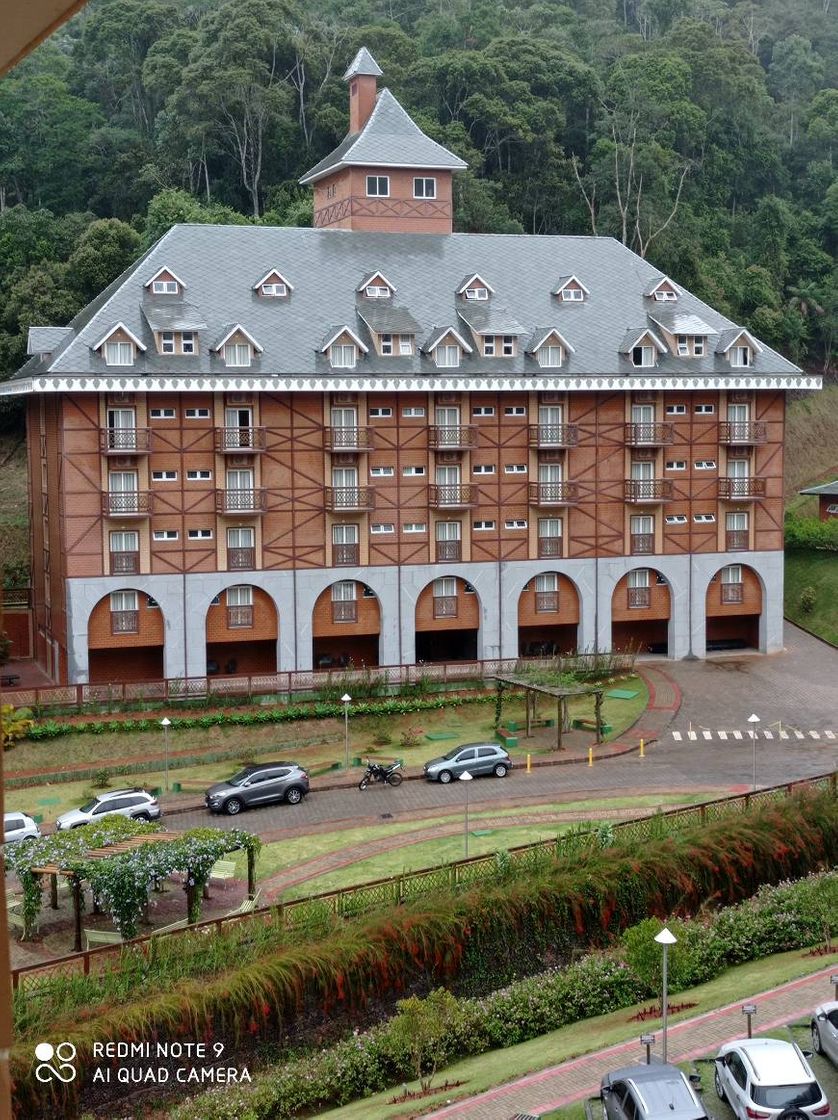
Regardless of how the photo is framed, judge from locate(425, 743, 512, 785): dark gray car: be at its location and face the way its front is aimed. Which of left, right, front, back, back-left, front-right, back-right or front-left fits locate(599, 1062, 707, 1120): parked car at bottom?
front-left

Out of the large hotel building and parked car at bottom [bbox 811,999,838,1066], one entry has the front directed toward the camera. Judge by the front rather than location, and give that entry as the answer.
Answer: the large hotel building

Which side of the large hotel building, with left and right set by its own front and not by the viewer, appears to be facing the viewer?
front

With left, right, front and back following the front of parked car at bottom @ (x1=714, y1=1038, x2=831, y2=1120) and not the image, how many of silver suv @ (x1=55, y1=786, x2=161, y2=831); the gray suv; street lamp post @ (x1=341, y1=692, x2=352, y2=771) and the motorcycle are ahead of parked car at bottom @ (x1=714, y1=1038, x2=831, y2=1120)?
4

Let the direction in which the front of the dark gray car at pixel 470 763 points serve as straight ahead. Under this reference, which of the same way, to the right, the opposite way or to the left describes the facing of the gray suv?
the same way

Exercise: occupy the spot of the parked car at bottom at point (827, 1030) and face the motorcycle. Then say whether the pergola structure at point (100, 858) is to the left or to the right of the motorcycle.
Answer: left

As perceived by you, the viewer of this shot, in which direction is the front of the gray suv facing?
facing the viewer and to the left of the viewer

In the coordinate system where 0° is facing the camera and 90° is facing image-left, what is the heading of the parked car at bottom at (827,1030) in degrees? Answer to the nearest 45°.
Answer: approximately 135°

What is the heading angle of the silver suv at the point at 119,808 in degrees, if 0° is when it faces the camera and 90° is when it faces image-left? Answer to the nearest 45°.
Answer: approximately 45°

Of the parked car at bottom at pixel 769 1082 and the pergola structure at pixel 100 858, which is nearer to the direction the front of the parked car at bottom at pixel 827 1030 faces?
the pergola structure

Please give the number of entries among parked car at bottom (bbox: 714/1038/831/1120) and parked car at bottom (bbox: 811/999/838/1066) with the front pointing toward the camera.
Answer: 0

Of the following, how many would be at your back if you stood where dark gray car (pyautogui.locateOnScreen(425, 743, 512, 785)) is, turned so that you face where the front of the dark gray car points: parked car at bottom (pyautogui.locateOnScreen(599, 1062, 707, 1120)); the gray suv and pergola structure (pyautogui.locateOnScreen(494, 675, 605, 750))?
1

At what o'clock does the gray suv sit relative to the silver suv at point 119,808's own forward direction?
The gray suv is roughly at 7 o'clock from the silver suv.

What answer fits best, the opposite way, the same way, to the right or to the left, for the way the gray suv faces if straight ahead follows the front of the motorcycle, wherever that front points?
the same way

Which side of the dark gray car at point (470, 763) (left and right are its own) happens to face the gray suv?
front

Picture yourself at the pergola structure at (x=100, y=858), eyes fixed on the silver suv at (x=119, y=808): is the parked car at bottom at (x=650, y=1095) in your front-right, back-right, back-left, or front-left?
back-right
